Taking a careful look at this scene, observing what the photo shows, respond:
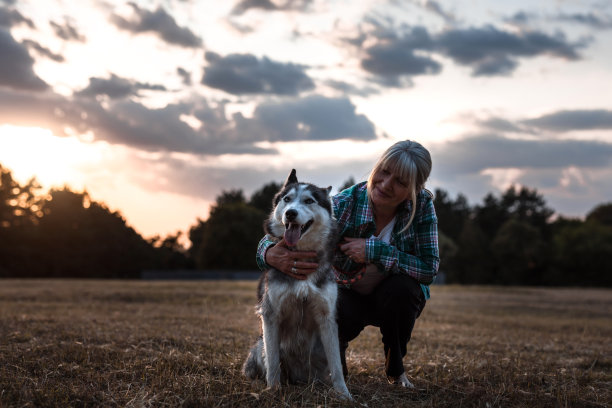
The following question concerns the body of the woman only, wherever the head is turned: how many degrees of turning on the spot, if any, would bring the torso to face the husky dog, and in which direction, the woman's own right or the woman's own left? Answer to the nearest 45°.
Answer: approximately 45° to the woman's own right

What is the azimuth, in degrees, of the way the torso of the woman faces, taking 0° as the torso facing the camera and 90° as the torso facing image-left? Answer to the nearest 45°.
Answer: approximately 0°

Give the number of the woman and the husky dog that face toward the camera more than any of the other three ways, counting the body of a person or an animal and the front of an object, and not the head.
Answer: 2

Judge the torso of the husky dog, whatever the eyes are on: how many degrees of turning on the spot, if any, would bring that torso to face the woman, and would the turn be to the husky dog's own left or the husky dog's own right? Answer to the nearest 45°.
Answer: approximately 135° to the husky dog's own left

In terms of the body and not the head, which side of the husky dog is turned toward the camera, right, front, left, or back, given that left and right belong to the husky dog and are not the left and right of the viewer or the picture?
front

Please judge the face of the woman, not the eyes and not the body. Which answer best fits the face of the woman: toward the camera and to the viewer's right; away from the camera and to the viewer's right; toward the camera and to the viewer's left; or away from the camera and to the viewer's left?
toward the camera and to the viewer's left
